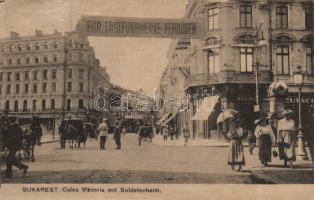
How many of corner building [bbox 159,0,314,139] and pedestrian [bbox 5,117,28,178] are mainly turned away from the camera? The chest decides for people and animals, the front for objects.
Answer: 0

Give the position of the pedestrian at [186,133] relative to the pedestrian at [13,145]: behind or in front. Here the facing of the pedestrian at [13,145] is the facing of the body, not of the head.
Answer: behind

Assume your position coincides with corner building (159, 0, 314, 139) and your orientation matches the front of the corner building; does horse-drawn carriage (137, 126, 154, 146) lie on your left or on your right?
on your right

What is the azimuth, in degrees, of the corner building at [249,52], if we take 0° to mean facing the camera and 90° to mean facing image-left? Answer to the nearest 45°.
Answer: approximately 45°

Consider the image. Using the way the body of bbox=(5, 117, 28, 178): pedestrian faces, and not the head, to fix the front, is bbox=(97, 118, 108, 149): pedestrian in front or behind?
behind

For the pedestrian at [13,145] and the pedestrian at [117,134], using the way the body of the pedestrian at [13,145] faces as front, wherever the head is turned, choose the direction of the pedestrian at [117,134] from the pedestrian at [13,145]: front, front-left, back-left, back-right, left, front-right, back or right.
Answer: back

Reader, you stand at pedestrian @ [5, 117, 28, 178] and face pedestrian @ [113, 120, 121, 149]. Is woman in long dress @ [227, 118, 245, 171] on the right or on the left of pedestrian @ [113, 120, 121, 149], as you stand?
right

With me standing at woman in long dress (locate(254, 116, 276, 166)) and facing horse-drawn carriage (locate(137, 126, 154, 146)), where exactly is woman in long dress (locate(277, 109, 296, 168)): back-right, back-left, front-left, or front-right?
back-right

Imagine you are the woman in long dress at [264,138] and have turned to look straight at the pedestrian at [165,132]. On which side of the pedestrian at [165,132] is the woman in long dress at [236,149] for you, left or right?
left
